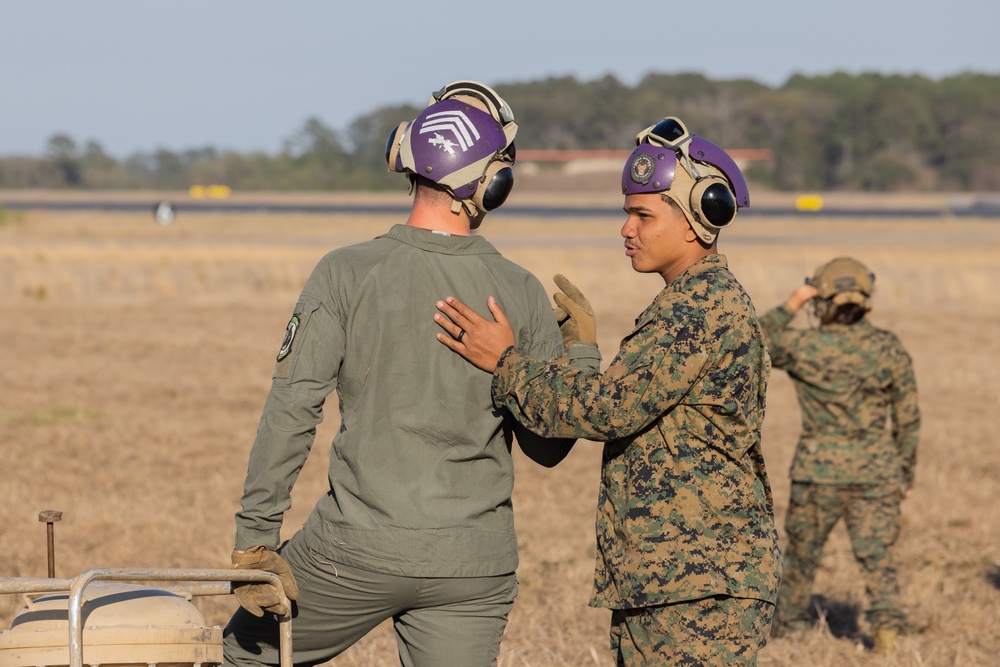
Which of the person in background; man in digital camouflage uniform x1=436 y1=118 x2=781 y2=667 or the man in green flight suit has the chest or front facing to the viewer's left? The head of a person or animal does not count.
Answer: the man in digital camouflage uniform

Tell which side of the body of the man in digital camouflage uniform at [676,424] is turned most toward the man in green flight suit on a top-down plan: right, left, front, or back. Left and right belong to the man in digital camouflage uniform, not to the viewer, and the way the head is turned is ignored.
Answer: front

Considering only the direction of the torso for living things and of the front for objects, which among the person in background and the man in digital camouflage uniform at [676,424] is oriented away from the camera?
the person in background

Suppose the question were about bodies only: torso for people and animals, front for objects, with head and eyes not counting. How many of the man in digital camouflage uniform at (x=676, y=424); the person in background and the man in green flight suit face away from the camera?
2

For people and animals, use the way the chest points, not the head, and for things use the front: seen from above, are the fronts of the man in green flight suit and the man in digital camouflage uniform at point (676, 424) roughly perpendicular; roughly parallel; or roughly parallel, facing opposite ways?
roughly perpendicular

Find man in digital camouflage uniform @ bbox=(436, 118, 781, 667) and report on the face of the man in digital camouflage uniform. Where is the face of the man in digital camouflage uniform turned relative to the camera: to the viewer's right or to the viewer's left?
to the viewer's left

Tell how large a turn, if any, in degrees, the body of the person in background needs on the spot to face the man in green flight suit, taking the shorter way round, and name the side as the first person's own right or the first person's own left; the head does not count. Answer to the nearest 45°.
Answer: approximately 180°

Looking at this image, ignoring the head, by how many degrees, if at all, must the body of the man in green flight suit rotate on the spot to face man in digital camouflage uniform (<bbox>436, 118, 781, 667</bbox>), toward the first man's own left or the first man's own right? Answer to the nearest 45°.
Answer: approximately 90° to the first man's own right

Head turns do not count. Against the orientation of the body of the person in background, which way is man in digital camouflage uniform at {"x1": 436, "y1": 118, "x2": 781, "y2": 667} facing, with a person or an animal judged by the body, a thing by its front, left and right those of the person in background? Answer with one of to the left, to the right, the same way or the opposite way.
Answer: to the left

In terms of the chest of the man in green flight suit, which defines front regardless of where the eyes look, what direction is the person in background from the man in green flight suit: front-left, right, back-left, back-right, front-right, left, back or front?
front-right

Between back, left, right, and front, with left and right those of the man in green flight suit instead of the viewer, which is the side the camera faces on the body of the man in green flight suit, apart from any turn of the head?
back

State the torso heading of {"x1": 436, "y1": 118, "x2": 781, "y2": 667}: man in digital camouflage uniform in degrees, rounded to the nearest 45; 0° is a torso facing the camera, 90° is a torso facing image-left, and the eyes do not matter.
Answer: approximately 90°

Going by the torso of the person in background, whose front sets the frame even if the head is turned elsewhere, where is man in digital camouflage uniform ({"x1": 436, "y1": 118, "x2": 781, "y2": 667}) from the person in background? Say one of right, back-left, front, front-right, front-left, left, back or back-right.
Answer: back

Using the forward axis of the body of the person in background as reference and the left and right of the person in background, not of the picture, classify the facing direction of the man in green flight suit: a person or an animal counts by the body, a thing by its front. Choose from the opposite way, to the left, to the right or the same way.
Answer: the same way

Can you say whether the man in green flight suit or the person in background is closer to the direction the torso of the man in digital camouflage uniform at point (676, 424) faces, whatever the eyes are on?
the man in green flight suit

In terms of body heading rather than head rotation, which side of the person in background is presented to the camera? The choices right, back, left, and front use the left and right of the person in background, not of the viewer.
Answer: back

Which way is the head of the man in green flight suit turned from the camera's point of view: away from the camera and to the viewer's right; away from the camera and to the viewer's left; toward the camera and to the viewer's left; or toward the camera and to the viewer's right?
away from the camera and to the viewer's right
